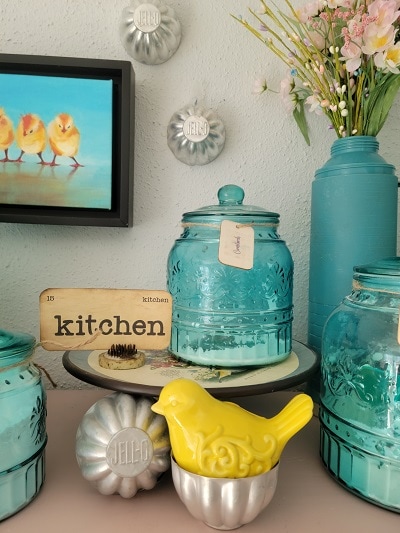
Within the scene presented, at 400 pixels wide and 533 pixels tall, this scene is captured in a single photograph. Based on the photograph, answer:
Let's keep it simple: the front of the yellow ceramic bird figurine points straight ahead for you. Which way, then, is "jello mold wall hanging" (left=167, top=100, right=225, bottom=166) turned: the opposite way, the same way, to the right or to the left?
to the left

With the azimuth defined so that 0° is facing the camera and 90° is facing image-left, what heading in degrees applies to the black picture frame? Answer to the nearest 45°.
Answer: approximately 0°
